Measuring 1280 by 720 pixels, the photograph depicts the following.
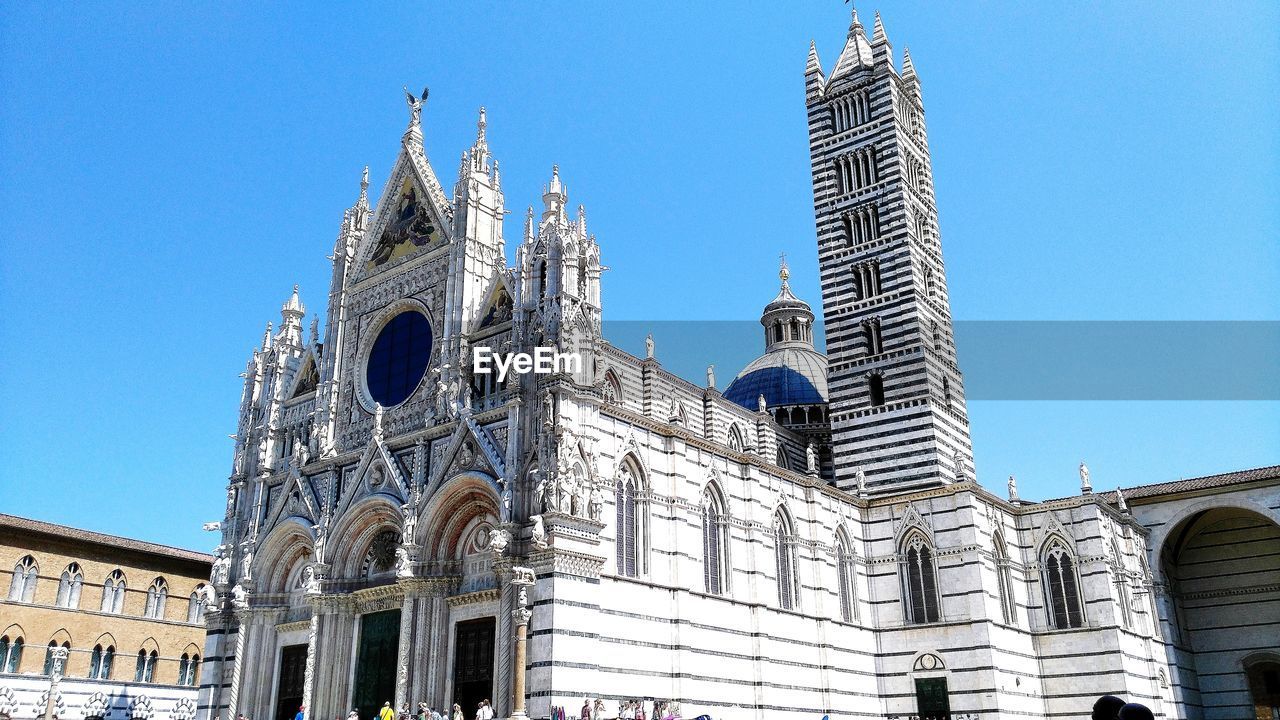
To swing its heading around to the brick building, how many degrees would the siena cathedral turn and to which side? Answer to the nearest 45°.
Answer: approximately 45° to its right

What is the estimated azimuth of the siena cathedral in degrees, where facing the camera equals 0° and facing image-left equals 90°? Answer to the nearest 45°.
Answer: approximately 45°
